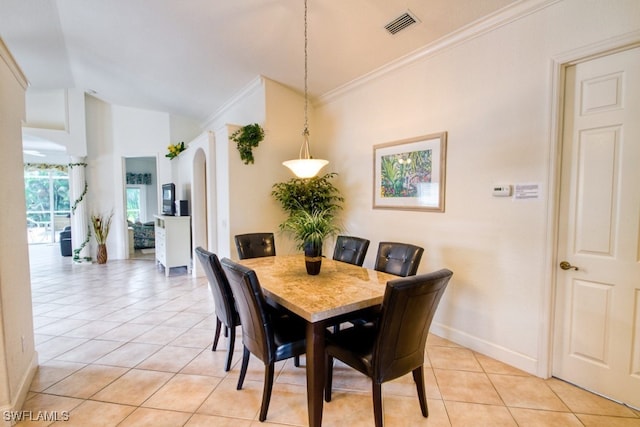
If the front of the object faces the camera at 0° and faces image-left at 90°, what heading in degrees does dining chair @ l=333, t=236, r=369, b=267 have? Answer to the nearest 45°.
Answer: approximately 45°

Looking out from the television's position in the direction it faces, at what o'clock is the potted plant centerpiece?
The potted plant centerpiece is roughly at 10 o'clock from the television.

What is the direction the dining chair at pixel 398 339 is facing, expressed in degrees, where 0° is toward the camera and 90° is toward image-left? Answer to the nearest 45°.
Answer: approximately 135°

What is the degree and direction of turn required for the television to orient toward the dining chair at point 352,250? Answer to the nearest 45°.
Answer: approximately 45° to its left

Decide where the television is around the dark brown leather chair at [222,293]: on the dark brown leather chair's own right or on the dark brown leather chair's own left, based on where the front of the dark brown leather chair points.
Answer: on the dark brown leather chair's own left

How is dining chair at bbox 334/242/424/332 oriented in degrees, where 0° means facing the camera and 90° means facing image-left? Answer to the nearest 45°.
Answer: approximately 45°

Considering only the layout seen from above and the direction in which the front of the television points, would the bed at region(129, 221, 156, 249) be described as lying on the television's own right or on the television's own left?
on the television's own right

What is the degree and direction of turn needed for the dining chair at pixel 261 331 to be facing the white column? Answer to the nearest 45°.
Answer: approximately 90° to its left
